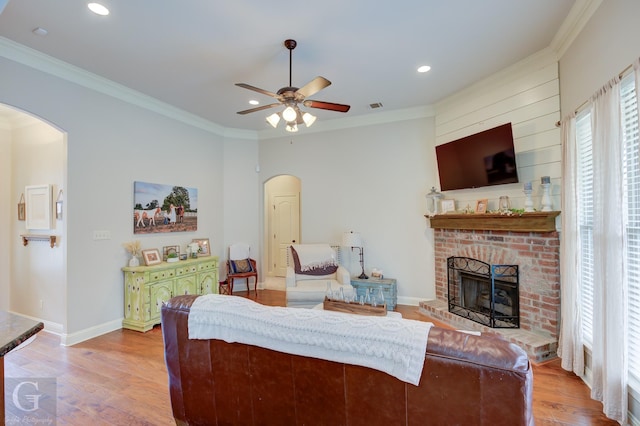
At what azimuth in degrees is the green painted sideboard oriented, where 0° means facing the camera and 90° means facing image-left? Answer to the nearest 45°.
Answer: approximately 315°

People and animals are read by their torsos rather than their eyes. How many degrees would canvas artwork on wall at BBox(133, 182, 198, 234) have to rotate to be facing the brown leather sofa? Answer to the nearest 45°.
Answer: approximately 45° to its right

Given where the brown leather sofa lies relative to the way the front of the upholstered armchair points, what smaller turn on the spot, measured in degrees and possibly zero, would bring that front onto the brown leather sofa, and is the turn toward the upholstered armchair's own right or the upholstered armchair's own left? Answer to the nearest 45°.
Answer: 0° — it already faces it

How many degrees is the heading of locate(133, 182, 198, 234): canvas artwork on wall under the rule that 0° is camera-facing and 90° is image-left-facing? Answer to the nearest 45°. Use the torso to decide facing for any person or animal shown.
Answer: approximately 315°

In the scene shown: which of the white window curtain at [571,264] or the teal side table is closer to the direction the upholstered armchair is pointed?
the white window curtain
